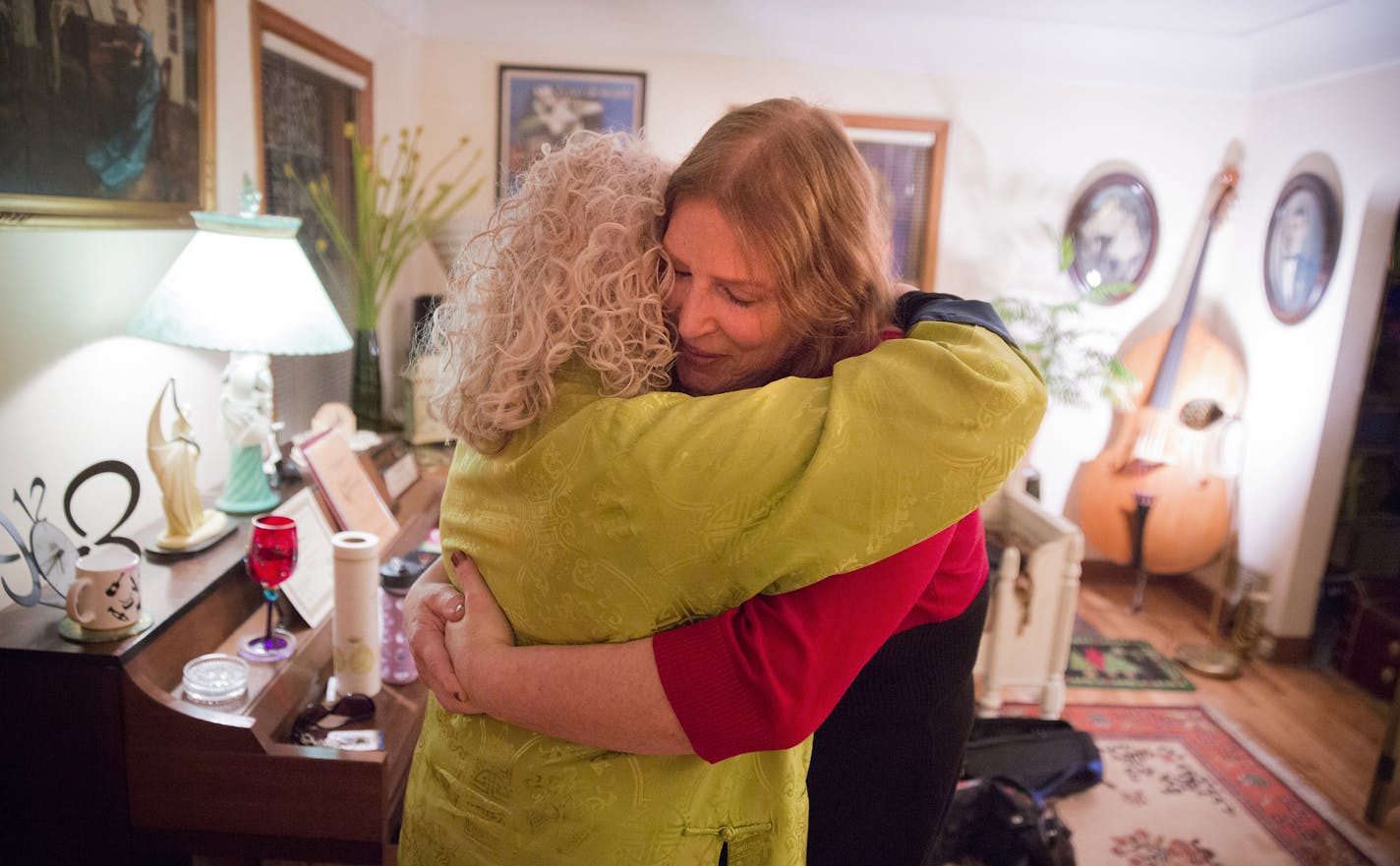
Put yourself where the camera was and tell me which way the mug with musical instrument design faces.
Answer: facing the viewer and to the right of the viewer

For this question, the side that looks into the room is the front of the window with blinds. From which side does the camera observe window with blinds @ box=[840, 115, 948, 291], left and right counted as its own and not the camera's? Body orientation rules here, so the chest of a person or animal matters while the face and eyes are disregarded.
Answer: front

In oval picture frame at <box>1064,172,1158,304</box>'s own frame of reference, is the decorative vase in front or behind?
in front

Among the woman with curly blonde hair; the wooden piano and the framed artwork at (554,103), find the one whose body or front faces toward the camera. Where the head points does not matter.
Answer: the framed artwork

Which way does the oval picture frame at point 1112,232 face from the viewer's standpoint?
toward the camera

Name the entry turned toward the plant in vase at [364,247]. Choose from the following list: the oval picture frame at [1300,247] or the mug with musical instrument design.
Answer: the oval picture frame

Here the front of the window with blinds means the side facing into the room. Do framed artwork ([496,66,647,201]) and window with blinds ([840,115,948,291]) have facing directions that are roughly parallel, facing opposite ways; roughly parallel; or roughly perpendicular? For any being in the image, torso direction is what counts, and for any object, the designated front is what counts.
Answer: roughly parallel

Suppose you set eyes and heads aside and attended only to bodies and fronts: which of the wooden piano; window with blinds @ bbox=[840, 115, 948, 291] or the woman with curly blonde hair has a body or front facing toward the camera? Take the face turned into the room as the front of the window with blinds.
the window with blinds

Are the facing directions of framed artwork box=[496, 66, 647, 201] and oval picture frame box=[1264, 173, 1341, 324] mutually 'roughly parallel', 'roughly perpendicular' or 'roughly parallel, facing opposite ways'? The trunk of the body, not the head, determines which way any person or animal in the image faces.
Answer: roughly perpendicular

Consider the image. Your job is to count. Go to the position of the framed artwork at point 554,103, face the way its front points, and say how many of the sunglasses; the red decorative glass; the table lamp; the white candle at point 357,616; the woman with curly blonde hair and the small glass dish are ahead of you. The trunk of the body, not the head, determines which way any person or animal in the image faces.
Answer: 6

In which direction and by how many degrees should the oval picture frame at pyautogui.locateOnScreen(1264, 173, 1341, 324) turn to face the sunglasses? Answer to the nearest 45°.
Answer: approximately 45° to its left

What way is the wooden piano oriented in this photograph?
to the viewer's right

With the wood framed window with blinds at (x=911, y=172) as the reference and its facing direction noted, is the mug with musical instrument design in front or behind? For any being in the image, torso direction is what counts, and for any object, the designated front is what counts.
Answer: in front

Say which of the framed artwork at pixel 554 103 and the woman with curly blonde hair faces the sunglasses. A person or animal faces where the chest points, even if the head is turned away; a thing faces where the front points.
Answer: the framed artwork

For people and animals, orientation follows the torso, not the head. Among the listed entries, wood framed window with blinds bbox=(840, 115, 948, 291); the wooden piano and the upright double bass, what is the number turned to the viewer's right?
1

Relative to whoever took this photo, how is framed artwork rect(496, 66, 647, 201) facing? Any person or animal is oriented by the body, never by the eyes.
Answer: facing the viewer
